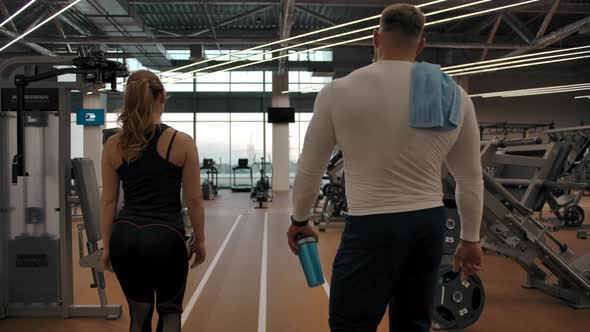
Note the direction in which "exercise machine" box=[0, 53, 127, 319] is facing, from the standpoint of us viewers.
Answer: facing to the right of the viewer

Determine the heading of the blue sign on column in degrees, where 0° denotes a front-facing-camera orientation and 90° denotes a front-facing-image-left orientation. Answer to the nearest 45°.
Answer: approximately 0°

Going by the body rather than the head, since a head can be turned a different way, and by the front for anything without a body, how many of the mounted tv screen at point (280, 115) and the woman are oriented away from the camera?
1

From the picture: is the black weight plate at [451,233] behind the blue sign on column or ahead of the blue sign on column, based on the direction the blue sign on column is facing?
ahead

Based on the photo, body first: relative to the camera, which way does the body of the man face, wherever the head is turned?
away from the camera

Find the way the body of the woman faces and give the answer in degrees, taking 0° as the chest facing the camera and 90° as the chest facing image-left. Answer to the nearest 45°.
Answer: approximately 180°

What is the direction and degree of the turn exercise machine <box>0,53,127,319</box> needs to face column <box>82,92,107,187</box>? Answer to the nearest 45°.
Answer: approximately 90° to its left

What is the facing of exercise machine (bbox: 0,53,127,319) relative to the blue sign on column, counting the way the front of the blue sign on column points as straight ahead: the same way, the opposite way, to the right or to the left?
to the left

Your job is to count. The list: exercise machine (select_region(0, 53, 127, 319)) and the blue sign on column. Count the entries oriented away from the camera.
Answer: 0

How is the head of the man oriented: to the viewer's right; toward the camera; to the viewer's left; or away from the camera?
away from the camera

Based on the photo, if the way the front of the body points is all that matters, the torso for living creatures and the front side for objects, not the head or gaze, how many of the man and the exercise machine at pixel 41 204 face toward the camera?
0
